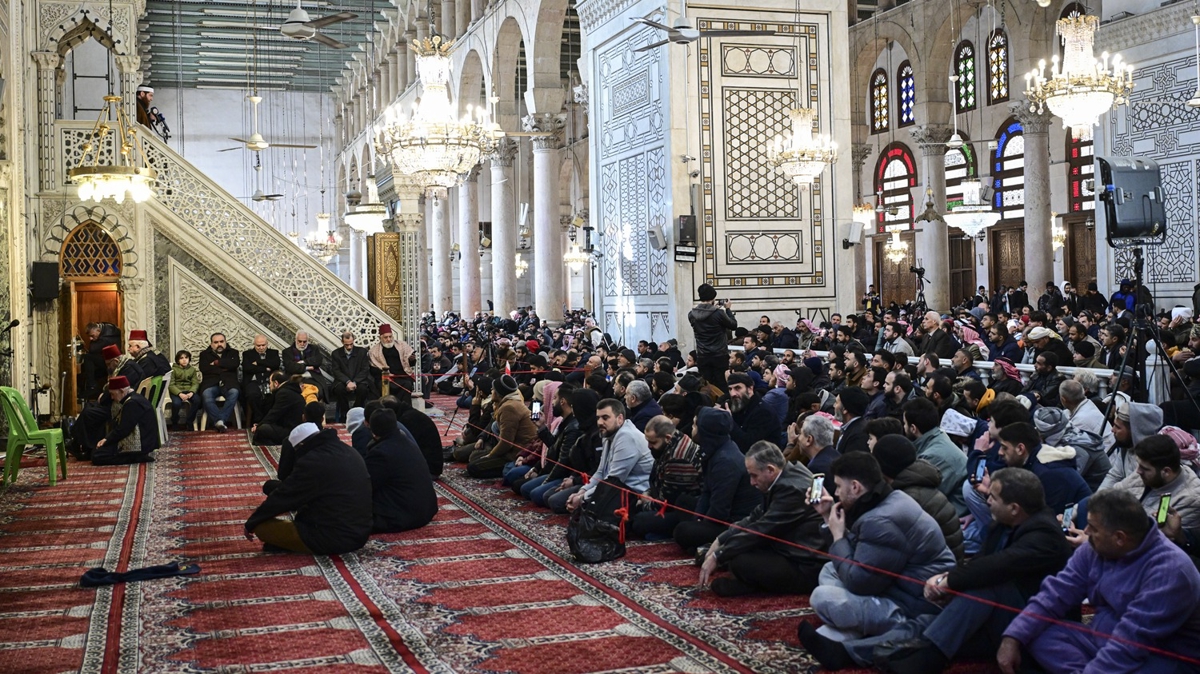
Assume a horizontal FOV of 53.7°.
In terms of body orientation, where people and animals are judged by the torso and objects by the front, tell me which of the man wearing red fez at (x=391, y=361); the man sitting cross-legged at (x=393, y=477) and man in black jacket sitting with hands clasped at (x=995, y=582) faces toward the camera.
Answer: the man wearing red fez

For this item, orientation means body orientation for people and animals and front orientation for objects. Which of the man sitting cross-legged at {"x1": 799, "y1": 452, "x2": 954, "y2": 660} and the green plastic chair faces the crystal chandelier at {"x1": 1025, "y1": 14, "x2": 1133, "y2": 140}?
the green plastic chair

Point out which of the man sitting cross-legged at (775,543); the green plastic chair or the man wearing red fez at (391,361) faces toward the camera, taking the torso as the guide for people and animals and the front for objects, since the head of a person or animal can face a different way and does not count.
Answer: the man wearing red fez

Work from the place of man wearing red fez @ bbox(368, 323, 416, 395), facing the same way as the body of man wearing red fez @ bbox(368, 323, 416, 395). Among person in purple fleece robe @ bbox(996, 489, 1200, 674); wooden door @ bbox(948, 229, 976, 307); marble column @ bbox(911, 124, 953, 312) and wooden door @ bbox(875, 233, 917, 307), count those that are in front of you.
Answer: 1

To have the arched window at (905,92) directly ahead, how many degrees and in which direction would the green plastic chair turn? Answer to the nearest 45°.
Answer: approximately 45° to its left

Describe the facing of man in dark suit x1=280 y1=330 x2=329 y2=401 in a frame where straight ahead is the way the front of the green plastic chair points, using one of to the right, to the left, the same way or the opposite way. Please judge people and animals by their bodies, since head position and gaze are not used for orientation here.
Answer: to the right

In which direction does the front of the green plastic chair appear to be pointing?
to the viewer's right

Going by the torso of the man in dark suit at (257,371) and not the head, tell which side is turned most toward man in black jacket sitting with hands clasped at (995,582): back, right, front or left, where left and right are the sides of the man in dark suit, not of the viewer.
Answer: front

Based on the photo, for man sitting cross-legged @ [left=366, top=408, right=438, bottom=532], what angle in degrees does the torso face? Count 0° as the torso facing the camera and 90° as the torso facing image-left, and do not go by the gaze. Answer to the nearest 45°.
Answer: approximately 135°

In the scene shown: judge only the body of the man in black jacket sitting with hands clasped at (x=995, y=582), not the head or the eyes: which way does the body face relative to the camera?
to the viewer's left

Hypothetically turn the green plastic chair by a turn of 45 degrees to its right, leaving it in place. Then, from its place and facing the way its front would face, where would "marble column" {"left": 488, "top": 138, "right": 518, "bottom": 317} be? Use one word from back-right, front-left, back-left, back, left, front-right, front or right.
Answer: left

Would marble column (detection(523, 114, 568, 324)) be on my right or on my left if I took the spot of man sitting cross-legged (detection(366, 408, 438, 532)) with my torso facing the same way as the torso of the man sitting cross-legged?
on my right

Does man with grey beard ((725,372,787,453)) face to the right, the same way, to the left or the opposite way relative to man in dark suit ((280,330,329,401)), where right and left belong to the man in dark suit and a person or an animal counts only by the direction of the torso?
to the right

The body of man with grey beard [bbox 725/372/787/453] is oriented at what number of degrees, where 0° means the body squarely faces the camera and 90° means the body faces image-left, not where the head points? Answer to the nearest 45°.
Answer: approximately 45°

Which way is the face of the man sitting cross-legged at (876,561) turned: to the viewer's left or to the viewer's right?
to the viewer's left
